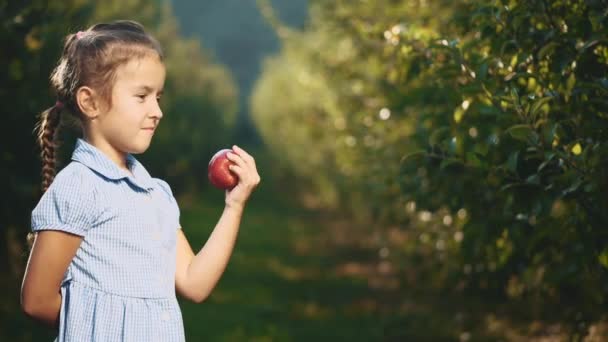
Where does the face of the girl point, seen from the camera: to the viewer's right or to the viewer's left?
to the viewer's right

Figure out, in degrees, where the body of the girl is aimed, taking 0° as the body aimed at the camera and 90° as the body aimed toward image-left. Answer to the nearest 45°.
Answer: approximately 315°
